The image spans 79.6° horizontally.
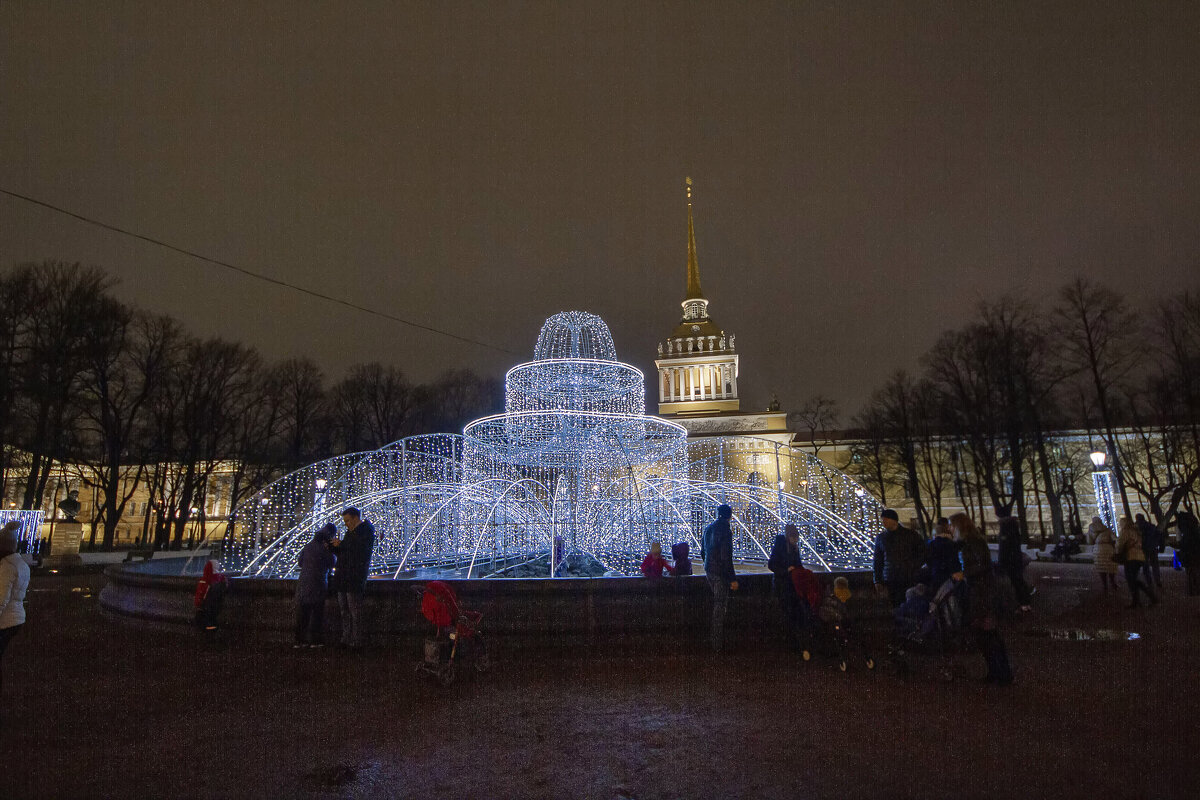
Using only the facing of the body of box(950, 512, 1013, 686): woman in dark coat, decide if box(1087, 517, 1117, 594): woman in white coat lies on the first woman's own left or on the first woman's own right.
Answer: on the first woman's own right

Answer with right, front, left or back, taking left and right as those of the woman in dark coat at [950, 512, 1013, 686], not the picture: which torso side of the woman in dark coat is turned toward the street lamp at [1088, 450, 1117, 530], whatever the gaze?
right

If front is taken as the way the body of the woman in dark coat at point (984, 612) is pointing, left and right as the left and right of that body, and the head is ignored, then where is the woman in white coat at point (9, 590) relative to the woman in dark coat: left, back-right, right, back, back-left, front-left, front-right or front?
front-left

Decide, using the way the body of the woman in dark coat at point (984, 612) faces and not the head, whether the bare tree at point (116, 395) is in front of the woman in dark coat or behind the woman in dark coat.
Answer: in front

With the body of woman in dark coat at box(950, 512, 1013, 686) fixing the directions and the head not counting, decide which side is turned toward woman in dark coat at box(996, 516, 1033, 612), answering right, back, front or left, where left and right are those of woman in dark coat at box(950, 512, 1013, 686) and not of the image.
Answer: right

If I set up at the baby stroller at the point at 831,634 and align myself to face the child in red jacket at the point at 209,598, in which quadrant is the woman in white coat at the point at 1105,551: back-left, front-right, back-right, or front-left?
back-right

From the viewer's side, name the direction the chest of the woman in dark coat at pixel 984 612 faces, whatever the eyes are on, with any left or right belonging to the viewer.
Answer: facing to the left of the viewer

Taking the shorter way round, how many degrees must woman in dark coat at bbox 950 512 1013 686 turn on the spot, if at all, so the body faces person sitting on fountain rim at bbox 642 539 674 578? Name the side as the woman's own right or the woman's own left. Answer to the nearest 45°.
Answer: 0° — they already face them

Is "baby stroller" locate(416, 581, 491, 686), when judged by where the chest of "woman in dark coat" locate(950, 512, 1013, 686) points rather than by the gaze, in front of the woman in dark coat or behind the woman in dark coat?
in front
